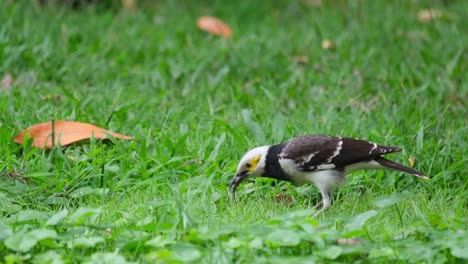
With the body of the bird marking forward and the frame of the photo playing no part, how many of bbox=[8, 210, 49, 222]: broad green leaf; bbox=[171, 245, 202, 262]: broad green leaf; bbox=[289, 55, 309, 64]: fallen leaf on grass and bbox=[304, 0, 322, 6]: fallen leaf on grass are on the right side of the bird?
2

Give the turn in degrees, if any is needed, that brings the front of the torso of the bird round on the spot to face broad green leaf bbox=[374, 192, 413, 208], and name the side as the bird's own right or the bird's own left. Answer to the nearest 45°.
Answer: approximately 135° to the bird's own left

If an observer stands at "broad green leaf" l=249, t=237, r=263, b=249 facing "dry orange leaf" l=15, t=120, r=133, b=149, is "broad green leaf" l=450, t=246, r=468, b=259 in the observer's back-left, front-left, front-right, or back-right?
back-right

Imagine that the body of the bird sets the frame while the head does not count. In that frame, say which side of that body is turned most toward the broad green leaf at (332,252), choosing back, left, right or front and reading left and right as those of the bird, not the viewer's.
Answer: left

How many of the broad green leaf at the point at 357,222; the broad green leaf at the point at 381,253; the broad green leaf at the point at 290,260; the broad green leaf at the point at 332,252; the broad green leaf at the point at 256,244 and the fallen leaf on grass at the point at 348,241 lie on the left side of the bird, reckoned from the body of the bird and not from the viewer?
6

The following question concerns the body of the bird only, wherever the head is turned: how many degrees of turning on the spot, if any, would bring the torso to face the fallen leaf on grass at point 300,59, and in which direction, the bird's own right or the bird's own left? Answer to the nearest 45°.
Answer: approximately 90° to the bird's own right

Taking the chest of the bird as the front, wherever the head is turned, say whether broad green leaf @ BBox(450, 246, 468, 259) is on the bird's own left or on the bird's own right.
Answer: on the bird's own left

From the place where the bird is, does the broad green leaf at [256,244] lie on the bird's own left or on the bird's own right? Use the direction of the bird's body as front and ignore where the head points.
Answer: on the bird's own left

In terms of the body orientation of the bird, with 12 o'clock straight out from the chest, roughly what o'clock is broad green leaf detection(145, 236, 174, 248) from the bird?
The broad green leaf is roughly at 10 o'clock from the bird.

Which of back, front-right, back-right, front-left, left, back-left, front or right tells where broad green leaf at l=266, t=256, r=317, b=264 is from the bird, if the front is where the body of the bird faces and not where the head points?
left

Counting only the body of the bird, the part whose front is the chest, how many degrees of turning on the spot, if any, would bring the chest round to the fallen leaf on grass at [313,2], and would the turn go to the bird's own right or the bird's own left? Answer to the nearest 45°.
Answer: approximately 90° to the bird's own right

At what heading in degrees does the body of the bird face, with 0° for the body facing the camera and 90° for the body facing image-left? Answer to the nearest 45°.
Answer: approximately 90°

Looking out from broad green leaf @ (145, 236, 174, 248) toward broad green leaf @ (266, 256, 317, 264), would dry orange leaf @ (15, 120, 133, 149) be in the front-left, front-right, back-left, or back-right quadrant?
back-left

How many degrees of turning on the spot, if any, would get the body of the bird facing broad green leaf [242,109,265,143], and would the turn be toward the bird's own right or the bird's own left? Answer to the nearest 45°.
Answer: approximately 45° to the bird's own right
